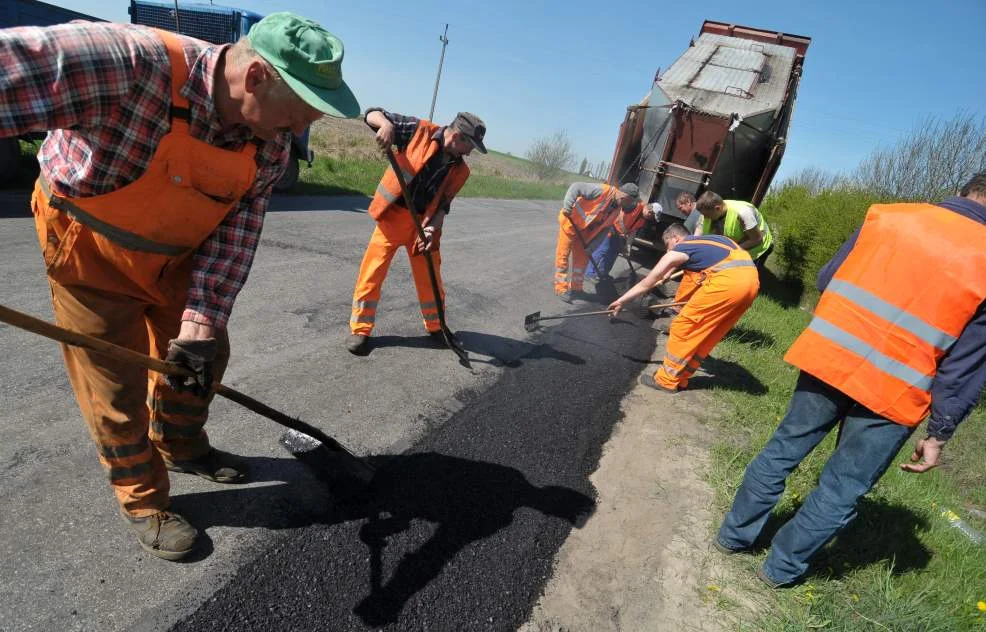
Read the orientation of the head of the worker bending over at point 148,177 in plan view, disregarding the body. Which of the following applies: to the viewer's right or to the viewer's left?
to the viewer's right

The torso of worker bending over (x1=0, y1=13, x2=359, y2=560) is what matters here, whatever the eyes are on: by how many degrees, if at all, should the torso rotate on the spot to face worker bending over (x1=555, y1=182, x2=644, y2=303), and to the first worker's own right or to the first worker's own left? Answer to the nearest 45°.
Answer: approximately 90° to the first worker's own left

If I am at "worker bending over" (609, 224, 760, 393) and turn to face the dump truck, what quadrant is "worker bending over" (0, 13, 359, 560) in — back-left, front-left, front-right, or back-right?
back-left

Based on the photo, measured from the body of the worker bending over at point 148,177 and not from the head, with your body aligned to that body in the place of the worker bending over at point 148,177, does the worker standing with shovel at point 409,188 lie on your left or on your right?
on your left

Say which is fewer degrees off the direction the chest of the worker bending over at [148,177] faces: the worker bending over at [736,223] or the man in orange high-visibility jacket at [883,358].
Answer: the man in orange high-visibility jacket

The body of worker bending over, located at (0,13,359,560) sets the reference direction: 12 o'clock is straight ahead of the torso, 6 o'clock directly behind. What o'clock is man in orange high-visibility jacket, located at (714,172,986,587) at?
The man in orange high-visibility jacket is roughly at 11 o'clock from the worker bending over.

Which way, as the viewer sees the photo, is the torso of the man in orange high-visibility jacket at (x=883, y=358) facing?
away from the camera
